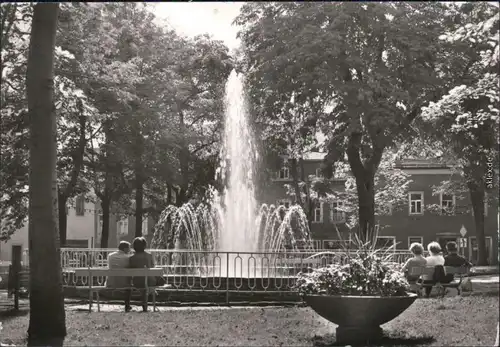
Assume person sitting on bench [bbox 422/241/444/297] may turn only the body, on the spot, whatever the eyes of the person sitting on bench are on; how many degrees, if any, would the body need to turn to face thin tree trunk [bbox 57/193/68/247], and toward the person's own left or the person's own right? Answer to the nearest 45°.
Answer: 0° — they already face it

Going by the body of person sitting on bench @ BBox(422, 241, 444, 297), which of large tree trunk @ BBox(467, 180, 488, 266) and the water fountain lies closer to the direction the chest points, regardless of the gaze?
the large tree trunk

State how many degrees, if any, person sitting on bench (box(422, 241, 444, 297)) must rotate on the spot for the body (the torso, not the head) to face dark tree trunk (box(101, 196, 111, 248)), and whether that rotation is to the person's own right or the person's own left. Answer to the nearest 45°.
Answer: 0° — they already face it
